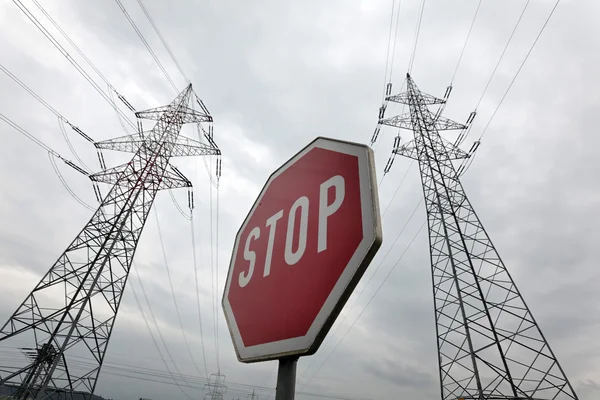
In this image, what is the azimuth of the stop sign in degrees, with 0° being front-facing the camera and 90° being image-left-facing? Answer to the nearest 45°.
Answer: approximately 45°
